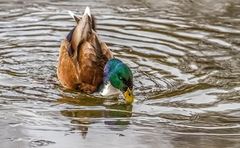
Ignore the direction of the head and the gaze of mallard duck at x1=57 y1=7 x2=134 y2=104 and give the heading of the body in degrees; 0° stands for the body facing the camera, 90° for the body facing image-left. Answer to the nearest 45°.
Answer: approximately 315°
